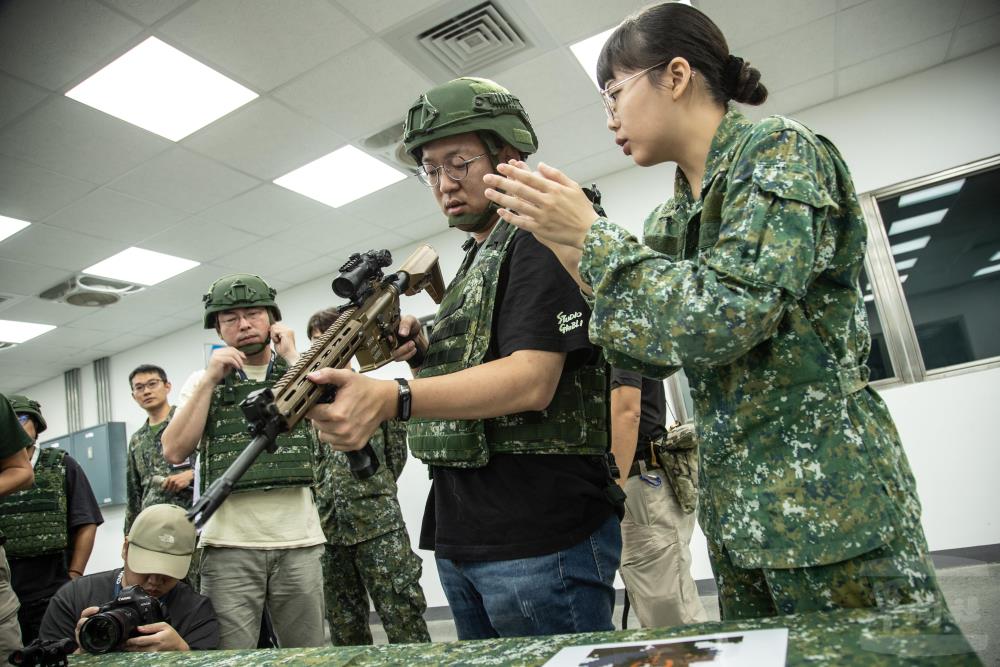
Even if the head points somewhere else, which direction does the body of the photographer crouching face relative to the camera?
toward the camera

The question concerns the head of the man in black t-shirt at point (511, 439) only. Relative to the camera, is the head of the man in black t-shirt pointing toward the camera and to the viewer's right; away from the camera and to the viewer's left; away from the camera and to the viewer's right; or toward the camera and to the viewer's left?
toward the camera and to the viewer's left

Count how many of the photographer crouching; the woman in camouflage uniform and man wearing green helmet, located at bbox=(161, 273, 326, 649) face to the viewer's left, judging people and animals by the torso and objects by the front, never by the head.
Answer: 1

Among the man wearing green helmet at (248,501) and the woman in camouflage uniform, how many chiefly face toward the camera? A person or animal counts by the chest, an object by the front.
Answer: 1

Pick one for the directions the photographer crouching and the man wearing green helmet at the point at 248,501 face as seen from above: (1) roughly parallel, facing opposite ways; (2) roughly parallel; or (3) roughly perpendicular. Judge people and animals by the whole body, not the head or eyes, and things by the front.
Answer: roughly parallel

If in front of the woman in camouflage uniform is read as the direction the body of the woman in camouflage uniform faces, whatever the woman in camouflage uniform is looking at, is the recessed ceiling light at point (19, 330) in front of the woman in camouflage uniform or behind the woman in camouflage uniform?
in front

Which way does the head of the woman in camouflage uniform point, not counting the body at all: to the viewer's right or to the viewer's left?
to the viewer's left

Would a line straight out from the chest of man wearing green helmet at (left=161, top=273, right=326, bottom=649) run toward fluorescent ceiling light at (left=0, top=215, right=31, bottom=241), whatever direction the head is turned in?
no

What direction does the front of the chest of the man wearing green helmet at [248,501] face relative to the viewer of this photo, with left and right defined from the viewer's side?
facing the viewer

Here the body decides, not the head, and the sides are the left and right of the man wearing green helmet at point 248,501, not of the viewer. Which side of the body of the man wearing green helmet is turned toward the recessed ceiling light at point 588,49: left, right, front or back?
left

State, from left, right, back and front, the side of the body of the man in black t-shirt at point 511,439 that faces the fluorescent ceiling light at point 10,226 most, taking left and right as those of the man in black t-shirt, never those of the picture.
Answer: right

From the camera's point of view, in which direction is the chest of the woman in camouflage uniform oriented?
to the viewer's left

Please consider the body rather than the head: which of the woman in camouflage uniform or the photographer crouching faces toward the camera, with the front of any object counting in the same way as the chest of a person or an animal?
the photographer crouching

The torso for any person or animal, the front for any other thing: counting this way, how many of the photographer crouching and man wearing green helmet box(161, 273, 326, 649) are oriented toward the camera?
2

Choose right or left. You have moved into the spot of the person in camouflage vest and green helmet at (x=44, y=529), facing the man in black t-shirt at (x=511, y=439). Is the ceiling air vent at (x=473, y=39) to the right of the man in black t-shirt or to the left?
left

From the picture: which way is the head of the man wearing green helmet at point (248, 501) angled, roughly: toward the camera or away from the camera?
toward the camera

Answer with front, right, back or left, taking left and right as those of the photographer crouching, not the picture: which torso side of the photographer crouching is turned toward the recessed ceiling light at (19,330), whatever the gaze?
back

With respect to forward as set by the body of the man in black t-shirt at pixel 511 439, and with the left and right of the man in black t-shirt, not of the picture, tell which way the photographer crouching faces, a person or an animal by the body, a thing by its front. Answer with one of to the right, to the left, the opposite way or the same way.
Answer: to the left

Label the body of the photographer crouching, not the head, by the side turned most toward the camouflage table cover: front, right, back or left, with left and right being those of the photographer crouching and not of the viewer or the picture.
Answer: front
